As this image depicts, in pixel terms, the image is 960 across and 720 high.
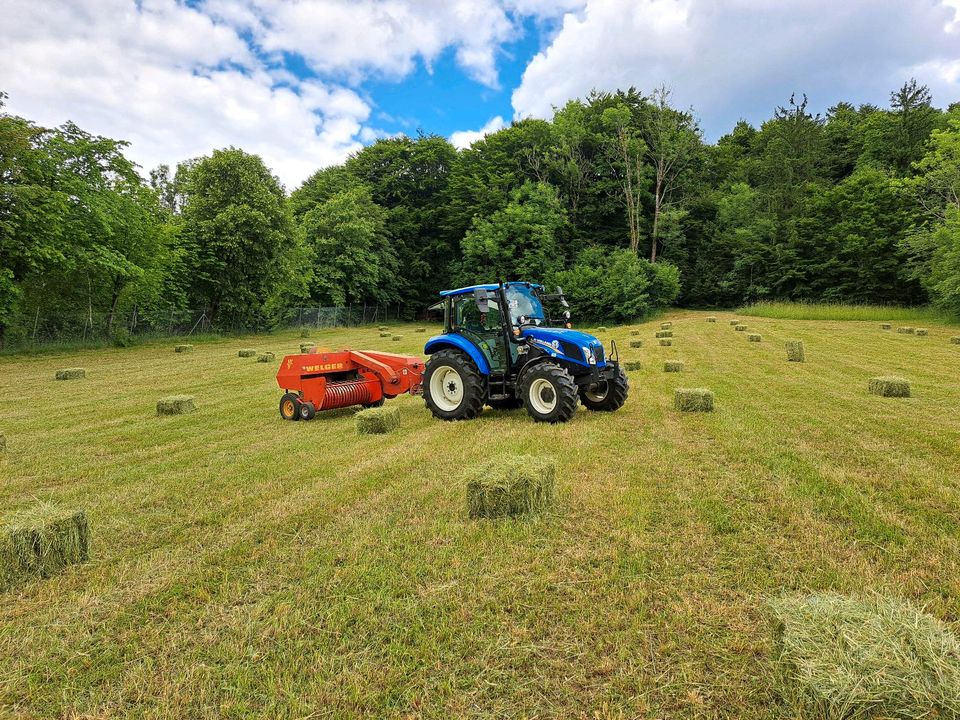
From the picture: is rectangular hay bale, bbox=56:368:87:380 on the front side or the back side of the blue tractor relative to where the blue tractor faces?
on the back side

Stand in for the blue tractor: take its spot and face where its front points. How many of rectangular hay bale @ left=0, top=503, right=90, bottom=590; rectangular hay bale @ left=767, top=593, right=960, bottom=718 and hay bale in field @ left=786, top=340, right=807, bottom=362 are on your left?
1

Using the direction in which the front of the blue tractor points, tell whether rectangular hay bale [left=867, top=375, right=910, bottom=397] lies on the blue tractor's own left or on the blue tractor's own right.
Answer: on the blue tractor's own left

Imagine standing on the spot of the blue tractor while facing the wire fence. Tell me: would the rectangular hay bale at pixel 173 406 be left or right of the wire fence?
left

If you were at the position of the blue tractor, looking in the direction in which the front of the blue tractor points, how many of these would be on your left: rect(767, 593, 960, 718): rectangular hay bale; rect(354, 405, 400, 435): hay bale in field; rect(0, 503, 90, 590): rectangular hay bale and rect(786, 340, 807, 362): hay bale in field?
1

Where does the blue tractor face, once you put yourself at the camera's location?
facing the viewer and to the right of the viewer

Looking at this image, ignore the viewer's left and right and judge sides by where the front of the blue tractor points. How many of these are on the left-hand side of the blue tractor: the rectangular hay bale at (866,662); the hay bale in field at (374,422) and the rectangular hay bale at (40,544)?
0

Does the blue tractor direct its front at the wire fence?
no

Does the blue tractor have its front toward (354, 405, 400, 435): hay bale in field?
no

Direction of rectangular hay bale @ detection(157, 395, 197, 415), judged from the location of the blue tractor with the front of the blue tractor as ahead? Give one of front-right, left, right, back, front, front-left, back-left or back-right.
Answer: back-right

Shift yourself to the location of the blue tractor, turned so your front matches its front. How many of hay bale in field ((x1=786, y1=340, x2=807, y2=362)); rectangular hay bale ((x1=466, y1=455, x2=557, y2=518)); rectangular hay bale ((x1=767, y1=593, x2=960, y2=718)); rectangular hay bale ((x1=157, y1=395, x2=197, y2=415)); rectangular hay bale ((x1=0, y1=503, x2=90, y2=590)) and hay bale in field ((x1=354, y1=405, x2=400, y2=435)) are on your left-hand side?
1

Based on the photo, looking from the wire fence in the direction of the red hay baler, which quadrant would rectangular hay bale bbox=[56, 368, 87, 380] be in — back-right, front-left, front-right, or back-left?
front-right

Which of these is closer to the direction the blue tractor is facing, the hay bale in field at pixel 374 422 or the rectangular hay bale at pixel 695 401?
the rectangular hay bale

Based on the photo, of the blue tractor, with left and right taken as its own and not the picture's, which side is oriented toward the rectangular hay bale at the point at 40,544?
right

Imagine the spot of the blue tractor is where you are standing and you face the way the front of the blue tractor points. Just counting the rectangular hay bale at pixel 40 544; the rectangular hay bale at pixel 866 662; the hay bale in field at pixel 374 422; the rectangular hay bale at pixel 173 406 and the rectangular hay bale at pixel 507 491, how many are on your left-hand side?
0

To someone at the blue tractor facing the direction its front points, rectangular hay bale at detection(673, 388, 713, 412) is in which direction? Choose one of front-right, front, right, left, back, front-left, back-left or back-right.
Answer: front-left

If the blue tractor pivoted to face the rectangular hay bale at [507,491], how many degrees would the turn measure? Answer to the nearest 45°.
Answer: approximately 45° to its right

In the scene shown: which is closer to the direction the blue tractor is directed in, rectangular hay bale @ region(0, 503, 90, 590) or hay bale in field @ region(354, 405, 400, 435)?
the rectangular hay bale
